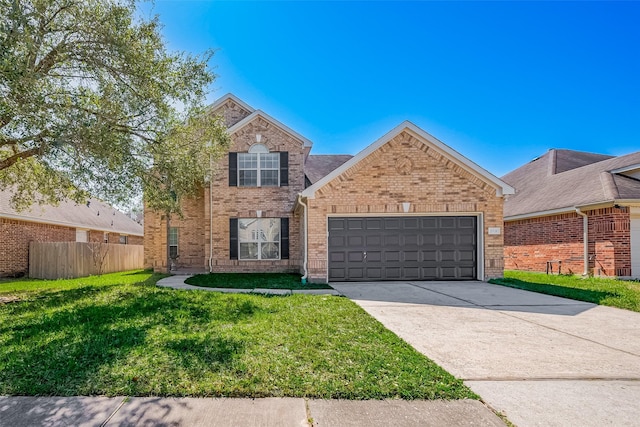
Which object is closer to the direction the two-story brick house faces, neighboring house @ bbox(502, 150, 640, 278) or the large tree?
the large tree

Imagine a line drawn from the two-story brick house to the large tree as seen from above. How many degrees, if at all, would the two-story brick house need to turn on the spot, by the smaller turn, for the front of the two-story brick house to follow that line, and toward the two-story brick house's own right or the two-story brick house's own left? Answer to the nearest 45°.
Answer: approximately 45° to the two-story brick house's own right

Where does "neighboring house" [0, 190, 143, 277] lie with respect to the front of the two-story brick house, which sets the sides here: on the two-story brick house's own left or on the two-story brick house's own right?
on the two-story brick house's own right

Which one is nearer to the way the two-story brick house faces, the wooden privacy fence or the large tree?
the large tree

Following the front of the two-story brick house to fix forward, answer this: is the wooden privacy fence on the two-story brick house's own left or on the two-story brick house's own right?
on the two-story brick house's own right

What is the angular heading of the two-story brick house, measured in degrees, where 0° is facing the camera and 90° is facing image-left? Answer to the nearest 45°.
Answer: approximately 0°
